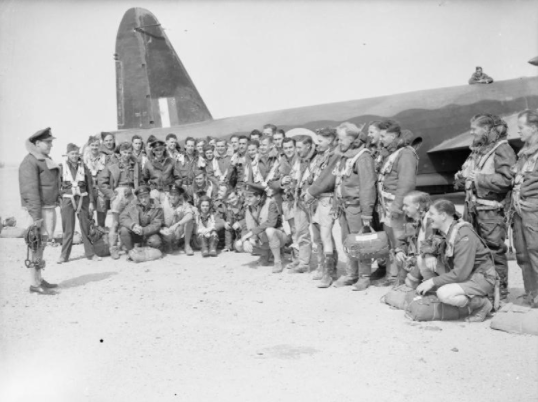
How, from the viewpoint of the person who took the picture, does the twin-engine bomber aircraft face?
facing to the right of the viewer

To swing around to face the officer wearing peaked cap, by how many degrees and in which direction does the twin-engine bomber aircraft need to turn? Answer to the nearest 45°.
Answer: approximately 90° to its right

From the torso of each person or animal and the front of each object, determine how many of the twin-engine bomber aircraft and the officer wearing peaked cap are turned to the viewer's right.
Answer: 2

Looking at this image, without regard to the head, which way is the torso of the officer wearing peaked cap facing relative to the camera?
to the viewer's right

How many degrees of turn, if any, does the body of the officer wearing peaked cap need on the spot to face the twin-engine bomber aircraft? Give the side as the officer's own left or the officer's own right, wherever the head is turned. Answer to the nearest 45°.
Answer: approximately 45° to the officer's own left
